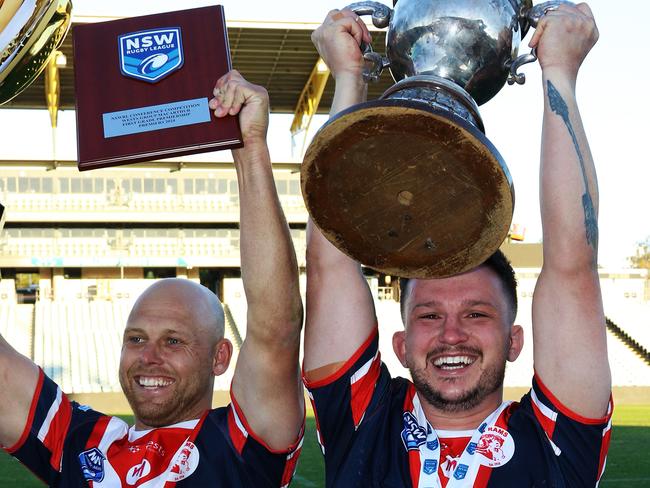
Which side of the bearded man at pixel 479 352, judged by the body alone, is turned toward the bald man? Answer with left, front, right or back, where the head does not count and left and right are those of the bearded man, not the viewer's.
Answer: right

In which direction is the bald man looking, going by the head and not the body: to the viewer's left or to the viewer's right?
to the viewer's left

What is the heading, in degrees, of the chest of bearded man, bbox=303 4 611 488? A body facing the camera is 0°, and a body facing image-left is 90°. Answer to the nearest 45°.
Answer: approximately 0°

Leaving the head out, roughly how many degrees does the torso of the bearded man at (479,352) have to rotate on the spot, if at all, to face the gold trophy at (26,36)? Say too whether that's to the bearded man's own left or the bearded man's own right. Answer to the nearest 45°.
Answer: approximately 90° to the bearded man's own right
